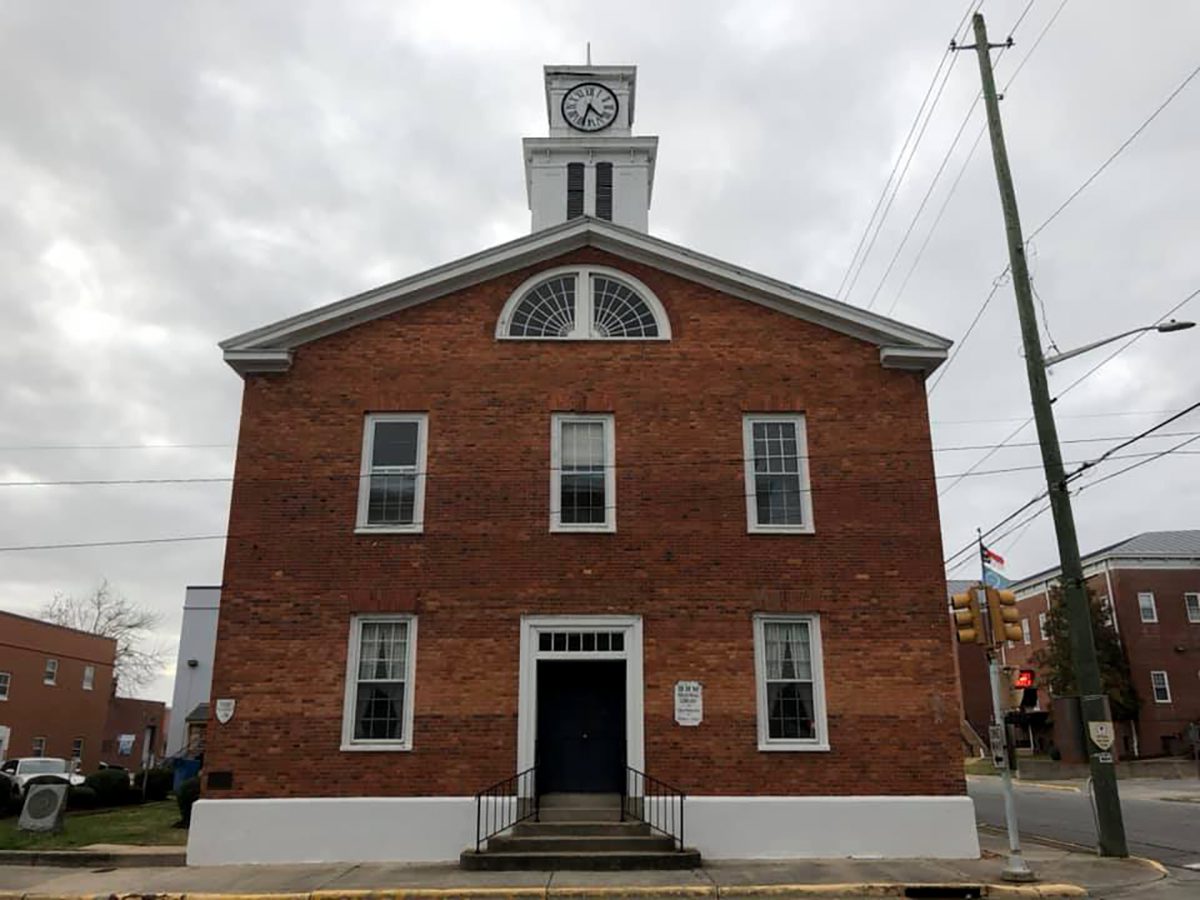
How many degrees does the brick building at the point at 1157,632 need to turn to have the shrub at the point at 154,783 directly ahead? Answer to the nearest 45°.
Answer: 0° — it already faces it

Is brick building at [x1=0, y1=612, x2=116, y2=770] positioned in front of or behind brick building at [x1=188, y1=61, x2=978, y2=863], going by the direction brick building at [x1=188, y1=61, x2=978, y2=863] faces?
behind

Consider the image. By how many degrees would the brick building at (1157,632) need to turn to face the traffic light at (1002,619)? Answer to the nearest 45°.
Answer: approximately 45° to its left

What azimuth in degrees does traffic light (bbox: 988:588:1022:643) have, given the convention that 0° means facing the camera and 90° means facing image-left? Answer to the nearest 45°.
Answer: approximately 270°

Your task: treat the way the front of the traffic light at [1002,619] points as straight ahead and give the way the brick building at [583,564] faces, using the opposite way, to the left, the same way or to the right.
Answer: to the right

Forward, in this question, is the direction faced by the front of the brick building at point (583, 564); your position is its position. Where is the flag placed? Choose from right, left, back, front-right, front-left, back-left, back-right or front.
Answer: back-left

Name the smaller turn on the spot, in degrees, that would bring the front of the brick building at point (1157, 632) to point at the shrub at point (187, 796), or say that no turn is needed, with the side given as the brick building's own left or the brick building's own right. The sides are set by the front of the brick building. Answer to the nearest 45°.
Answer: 0° — it already faces it

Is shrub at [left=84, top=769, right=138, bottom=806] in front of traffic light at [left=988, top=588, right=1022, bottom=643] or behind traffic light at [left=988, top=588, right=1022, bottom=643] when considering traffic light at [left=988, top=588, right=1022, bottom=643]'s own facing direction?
behind

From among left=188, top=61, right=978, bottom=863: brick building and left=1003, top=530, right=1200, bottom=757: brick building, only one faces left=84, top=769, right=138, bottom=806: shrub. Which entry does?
left=1003, top=530, right=1200, bottom=757: brick building

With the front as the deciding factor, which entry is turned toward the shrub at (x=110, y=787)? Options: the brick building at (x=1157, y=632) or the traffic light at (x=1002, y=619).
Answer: the brick building

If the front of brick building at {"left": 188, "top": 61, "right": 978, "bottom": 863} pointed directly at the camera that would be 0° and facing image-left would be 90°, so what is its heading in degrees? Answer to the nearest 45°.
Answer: approximately 0°

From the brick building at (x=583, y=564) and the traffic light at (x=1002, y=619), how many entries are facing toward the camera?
1

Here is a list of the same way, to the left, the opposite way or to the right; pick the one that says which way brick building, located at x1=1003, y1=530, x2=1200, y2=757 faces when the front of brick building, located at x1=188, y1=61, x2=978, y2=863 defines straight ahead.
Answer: to the right

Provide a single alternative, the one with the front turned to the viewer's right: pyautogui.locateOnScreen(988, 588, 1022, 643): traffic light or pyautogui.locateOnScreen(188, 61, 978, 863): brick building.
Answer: the traffic light
